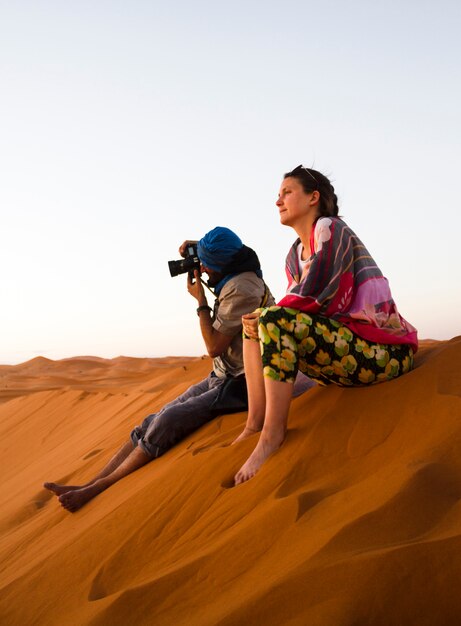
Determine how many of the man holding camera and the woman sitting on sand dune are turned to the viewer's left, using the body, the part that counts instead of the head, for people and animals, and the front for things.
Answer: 2

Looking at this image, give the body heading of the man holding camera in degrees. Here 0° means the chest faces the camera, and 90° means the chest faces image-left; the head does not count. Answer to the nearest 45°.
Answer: approximately 90°

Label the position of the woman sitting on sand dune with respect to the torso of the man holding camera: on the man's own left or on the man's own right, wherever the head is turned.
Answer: on the man's own left

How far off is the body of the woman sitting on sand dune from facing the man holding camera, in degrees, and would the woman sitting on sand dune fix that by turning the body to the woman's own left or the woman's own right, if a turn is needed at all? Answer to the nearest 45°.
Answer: approximately 45° to the woman's own right

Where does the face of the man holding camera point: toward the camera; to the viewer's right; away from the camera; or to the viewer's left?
to the viewer's left

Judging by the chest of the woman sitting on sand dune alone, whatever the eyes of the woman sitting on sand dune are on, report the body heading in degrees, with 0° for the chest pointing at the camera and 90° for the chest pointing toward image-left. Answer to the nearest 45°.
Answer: approximately 90°

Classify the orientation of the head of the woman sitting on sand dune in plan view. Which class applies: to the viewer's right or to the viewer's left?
to the viewer's left
